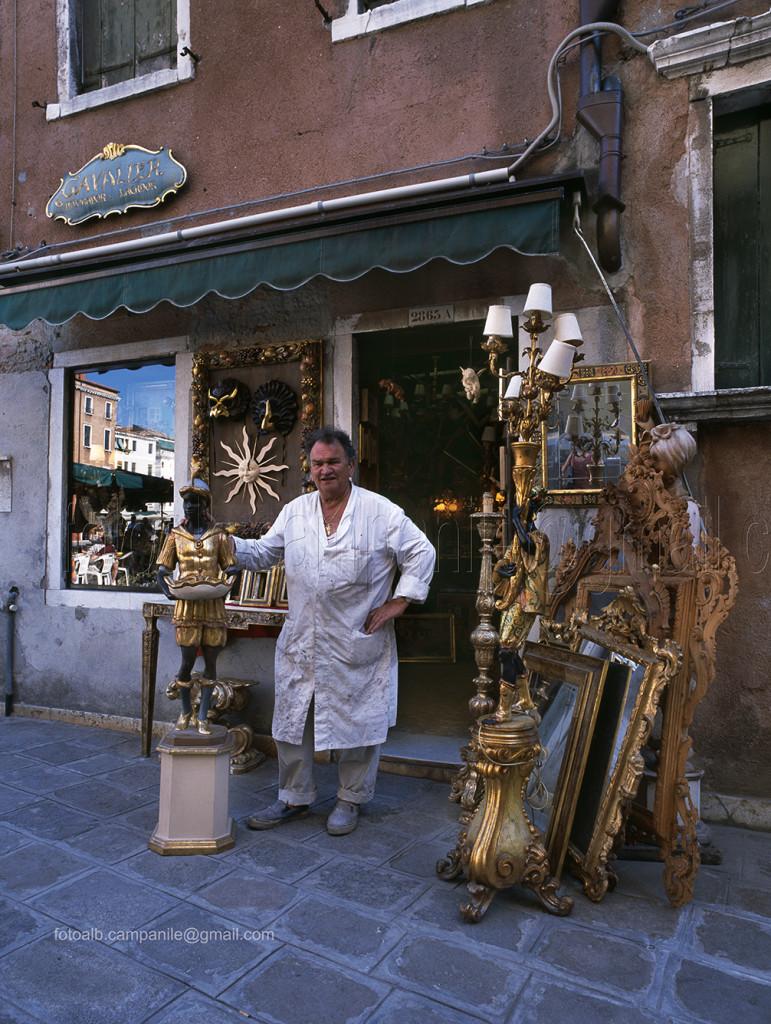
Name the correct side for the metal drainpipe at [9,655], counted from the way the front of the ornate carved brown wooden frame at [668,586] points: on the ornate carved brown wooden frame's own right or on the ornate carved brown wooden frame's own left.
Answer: on the ornate carved brown wooden frame's own right

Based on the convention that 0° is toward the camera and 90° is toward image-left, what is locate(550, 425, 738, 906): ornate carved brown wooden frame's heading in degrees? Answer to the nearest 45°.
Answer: approximately 45°

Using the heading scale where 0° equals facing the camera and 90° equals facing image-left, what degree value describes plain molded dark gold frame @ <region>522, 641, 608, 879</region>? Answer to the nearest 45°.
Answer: approximately 45°

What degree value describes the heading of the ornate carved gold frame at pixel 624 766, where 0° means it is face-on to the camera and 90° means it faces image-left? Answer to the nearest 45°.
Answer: approximately 45°
